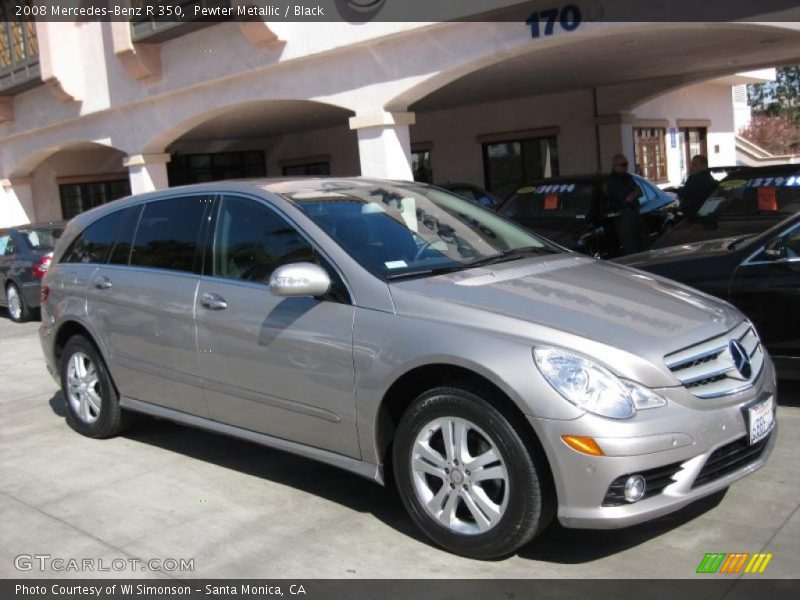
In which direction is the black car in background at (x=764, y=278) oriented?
to the viewer's left

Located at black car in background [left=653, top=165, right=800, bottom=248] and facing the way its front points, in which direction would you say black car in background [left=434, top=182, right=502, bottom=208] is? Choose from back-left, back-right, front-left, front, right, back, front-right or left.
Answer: right

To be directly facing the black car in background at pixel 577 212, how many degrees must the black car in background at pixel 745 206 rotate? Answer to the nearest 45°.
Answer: approximately 90° to its right

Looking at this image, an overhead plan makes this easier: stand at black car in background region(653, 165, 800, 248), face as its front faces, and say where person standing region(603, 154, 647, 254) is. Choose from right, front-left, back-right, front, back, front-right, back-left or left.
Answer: right

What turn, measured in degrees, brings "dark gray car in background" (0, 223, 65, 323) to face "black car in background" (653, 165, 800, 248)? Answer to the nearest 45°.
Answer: approximately 180°

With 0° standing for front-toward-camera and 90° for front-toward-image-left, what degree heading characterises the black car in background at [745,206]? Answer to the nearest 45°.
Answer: approximately 45°

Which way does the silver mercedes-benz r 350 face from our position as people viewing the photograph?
facing the viewer and to the right of the viewer

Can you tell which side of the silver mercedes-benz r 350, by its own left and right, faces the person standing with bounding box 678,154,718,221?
left

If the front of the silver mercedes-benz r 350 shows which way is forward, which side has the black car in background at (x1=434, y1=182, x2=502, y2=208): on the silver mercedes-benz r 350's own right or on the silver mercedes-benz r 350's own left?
on the silver mercedes-benz r 350's own left

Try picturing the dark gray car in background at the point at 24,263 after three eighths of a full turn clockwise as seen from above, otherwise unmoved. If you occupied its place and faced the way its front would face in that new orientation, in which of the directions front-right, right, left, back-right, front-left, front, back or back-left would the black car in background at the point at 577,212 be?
front-right

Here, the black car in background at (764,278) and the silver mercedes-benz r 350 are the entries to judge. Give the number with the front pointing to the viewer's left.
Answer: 1

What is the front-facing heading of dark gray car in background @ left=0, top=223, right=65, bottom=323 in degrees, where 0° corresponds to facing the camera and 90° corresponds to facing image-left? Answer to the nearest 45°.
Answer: approximately 135°
